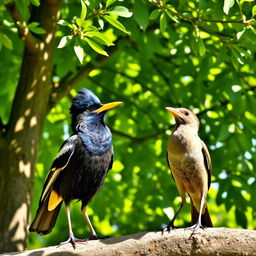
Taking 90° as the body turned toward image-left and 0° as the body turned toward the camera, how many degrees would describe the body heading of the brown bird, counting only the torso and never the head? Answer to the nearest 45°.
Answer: approximately 45°

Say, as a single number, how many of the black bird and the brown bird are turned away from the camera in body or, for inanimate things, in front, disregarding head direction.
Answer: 0

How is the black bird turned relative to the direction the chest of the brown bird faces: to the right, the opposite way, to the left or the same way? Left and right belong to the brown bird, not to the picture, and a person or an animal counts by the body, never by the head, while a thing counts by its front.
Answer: to the left

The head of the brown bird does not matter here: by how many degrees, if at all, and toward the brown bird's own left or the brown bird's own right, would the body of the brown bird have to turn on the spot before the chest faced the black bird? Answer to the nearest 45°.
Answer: approximately 45° to the brown bird's own right

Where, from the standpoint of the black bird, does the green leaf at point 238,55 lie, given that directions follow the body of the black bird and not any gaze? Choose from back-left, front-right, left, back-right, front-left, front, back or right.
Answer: front-left

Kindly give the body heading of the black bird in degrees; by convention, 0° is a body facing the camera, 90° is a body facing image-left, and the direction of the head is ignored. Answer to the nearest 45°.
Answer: approximately 315°
